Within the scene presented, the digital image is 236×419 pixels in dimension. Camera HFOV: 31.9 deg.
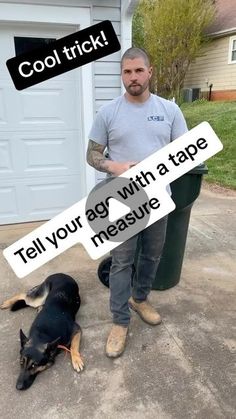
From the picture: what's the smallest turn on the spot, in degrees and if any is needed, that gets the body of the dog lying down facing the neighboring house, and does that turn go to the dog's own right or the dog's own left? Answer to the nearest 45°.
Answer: approximately 135° to the dog's own left

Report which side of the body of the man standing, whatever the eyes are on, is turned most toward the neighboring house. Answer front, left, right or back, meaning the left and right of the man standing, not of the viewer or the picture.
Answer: back

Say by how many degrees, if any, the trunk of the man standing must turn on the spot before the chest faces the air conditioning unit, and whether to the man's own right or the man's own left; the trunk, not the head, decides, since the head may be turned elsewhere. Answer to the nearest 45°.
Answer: approximately 180°

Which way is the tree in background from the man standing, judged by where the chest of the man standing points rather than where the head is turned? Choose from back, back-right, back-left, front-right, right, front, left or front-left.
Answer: back

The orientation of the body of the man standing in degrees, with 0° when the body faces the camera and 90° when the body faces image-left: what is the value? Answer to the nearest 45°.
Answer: approximately 0°

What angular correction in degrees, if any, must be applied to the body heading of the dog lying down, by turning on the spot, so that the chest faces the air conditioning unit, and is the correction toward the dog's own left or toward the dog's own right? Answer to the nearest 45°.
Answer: approximately 135° to the dog's own left

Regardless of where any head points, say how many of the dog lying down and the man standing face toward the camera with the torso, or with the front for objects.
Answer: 2
